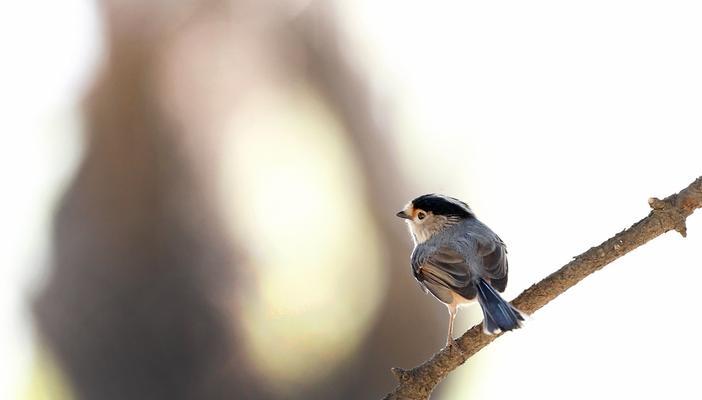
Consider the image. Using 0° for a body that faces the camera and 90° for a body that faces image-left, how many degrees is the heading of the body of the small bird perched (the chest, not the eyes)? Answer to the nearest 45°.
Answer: approximately 135°
